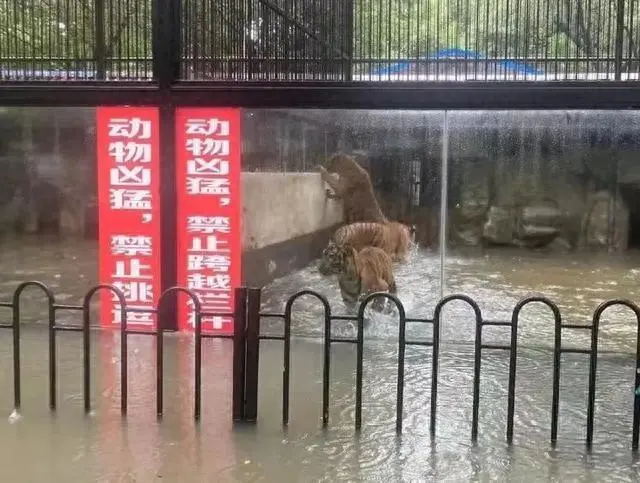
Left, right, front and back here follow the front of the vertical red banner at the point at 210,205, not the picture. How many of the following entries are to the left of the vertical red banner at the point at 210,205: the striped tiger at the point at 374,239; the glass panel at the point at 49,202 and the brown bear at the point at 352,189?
2

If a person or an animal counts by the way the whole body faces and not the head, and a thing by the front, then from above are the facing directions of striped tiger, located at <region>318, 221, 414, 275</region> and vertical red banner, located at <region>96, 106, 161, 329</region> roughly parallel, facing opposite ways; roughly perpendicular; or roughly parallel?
roughly perpendicular

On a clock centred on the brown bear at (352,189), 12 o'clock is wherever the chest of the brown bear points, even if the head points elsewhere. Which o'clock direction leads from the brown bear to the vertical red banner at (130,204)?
The vertical red banner is roughly at 10 o'clock from the brown bear.

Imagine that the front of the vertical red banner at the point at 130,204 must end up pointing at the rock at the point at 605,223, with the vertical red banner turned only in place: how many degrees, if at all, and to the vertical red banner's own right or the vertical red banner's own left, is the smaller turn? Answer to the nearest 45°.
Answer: approximately 90° to the vertical red banner's own left

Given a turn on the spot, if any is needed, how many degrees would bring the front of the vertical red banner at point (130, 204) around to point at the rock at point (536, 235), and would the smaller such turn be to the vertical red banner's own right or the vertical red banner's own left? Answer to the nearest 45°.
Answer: approximately 90° to the vertical red banner's own left

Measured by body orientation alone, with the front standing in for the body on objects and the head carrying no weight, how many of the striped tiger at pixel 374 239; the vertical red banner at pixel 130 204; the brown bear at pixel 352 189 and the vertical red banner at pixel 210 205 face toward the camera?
2

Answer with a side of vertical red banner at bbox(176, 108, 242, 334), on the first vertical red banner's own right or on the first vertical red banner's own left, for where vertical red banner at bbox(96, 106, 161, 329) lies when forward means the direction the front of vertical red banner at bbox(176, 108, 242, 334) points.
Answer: on the first vertical red banner's own right

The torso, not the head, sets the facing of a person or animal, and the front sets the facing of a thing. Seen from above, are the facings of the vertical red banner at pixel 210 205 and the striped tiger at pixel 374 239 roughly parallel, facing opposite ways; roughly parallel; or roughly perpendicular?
roughly perpendicular

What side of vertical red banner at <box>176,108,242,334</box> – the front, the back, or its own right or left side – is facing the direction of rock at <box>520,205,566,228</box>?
left

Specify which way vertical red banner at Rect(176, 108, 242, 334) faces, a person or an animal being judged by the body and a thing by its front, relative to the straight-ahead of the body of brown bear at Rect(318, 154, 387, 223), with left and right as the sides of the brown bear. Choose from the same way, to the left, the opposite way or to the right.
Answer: to the left

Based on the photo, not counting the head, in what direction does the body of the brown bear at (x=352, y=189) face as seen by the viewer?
to the viewer's left
